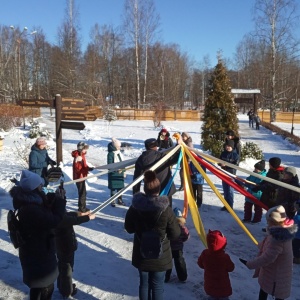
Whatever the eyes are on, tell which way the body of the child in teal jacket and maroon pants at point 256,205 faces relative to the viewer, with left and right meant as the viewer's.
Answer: facing to the left of the viewer

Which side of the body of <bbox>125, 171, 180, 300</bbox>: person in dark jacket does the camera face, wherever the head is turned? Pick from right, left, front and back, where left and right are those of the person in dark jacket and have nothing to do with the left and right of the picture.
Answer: back

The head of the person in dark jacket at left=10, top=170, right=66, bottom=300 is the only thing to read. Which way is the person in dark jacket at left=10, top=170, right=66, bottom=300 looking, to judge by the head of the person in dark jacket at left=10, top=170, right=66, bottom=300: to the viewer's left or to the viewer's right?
to the viewer's right

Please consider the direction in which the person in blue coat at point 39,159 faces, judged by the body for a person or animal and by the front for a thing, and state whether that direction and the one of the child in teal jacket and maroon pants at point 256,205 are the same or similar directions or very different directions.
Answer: very different directions

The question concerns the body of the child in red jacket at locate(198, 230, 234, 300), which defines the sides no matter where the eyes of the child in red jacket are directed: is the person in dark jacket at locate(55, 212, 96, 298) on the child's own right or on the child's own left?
on the child's own left

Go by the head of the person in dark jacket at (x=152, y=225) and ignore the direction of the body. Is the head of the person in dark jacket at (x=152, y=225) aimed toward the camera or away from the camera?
away from the camera

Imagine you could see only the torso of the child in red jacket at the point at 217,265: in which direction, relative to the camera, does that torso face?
away from the camera

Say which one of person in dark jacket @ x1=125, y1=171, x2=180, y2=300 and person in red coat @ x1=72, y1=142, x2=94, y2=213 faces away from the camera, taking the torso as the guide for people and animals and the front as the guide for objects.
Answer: the person in dark jacket

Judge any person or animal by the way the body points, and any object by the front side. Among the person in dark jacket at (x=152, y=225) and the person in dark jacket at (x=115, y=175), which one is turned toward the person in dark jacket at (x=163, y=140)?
the person in dark jacket at (x=152, y=225)
